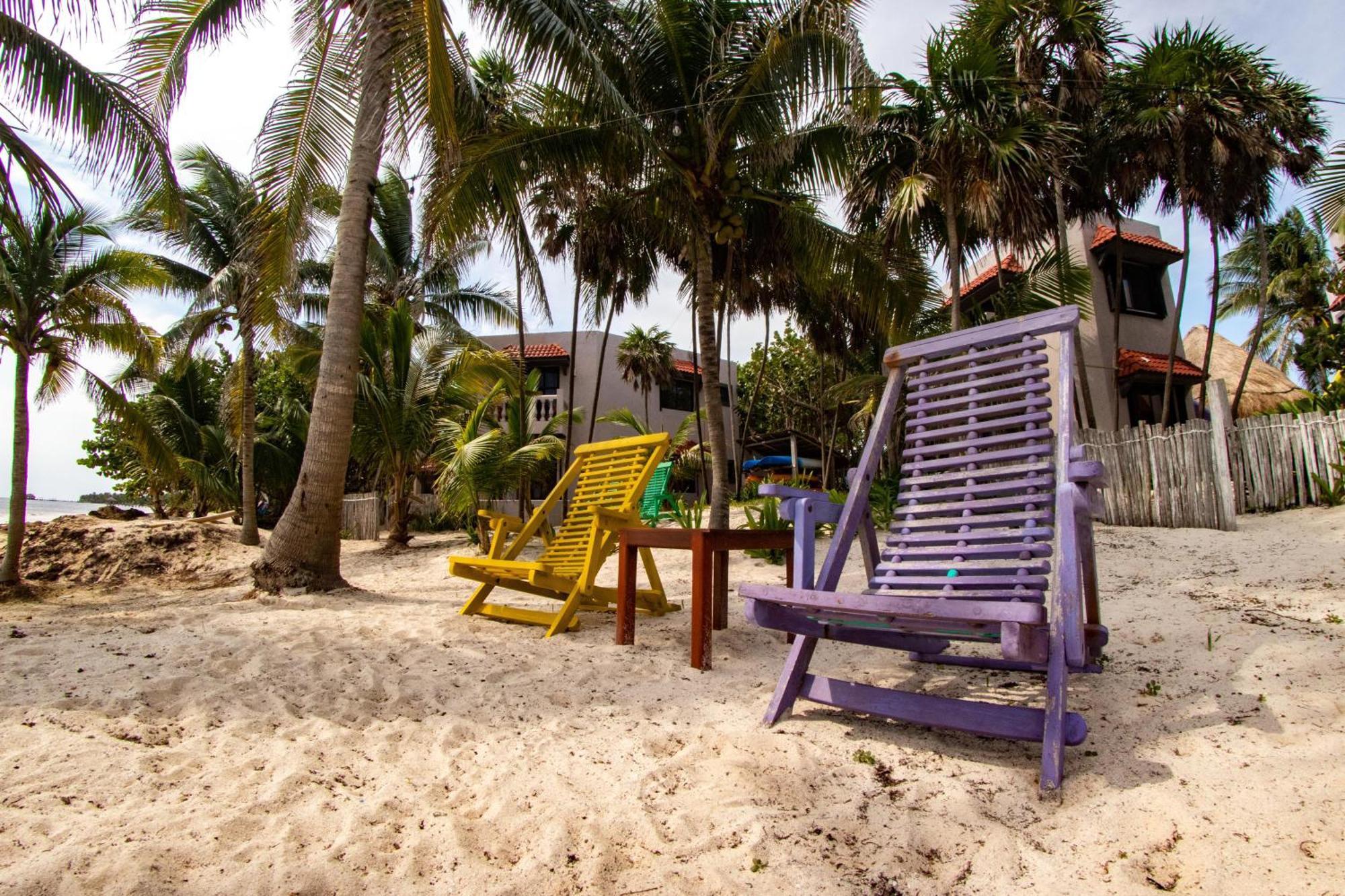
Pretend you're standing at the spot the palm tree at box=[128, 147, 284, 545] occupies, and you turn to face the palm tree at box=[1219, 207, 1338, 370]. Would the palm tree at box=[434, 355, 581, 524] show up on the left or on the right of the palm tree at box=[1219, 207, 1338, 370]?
right

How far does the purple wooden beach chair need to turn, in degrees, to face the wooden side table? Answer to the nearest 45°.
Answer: approximately 90° to its right

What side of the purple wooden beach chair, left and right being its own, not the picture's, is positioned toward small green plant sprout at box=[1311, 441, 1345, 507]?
back

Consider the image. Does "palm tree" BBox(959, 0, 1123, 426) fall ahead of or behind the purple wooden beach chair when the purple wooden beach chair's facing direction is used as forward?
behind

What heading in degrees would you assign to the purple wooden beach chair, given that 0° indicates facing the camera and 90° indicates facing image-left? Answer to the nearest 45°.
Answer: approximately 45°
